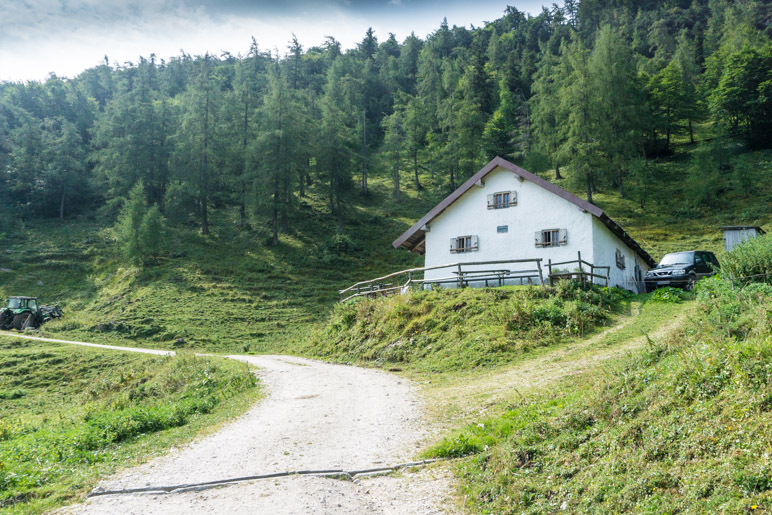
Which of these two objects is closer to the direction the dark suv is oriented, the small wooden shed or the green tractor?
the green tractor

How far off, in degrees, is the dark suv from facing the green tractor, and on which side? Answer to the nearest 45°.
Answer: approximately 45° to its right

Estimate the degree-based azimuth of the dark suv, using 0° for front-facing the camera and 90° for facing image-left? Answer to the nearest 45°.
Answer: approximately 45°

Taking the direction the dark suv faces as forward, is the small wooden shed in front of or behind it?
behind
